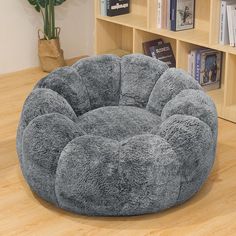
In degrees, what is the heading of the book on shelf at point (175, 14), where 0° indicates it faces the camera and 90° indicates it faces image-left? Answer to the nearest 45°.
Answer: approximately 315°

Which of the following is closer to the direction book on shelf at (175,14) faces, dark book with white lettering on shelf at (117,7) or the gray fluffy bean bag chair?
the gray fluffy bean bag chair
